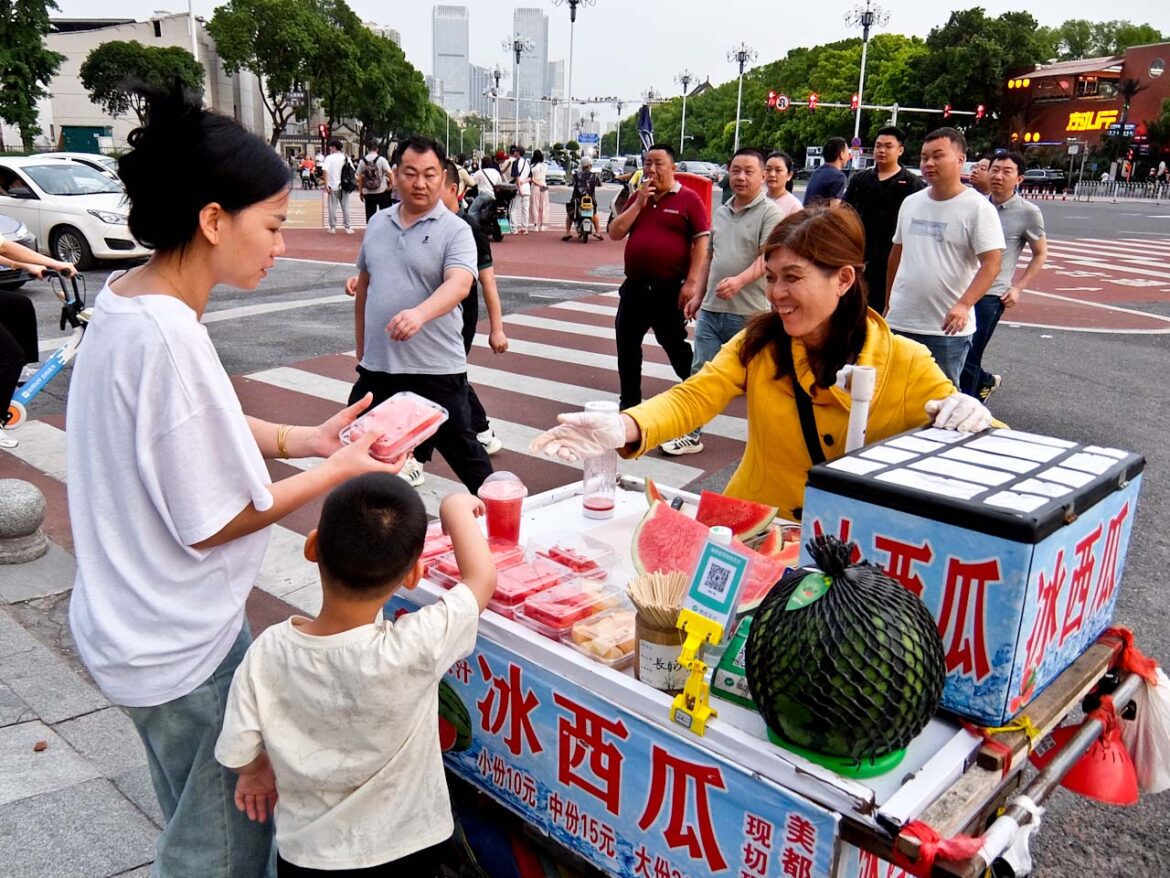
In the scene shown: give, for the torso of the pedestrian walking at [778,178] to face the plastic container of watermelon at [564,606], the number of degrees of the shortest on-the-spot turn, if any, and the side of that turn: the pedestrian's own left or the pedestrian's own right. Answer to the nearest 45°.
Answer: approximately 45° to the pedestrian's own left

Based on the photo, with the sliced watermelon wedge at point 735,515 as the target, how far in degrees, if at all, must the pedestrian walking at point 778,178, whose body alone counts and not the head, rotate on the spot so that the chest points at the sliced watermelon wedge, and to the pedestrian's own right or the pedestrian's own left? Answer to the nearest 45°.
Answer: approximately 45° to the pedestrian's own left

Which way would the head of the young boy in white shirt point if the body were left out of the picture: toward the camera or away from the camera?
away from the camera

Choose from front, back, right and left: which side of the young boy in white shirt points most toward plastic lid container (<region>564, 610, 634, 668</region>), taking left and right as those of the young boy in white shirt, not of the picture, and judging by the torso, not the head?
right

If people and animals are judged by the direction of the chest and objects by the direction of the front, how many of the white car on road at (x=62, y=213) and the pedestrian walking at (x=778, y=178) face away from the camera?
0

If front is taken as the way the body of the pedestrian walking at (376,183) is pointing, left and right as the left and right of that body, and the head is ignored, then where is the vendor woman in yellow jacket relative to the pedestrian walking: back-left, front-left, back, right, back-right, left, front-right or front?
back

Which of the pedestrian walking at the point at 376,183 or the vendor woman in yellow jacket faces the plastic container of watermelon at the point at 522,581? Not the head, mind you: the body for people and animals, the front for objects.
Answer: the vendor woman in yellow jacket

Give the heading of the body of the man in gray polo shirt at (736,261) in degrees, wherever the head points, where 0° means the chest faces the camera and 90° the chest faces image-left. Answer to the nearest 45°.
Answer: approximately 45°

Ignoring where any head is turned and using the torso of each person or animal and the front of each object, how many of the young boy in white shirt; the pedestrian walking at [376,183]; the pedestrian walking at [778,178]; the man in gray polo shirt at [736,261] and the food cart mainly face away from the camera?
2

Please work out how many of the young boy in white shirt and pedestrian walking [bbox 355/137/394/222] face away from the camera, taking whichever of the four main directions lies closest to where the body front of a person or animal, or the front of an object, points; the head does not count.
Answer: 2

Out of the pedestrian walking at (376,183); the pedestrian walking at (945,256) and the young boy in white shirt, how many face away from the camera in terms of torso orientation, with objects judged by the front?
2

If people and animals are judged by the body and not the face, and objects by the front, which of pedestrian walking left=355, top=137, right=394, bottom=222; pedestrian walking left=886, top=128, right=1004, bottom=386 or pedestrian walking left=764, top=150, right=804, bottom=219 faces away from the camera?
pedestrian walking left=355, top=137, right=394, bottom=222

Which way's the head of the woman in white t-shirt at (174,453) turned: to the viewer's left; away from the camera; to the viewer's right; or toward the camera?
to the viewer's right

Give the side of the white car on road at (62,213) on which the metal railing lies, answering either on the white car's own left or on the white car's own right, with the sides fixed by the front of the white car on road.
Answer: on the white car's own left
